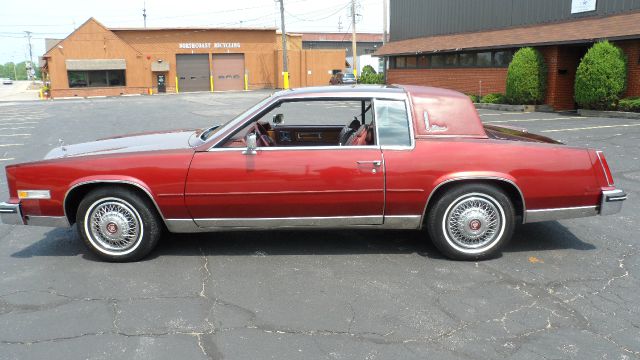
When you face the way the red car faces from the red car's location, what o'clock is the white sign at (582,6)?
The white sign is roughly at 4 o'clock from the red car.

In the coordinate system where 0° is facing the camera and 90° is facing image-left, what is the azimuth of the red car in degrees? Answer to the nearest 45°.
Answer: approximately 90°

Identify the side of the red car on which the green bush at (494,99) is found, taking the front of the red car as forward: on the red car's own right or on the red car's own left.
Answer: on the red car's own right

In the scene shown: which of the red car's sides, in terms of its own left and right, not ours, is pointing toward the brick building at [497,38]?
right

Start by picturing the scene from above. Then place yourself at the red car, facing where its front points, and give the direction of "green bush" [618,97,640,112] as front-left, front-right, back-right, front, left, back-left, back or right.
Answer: back-right

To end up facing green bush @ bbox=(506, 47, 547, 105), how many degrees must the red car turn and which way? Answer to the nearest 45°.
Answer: approximately 135° to its right

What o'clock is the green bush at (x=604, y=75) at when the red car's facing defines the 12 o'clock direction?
The green bush is roughly at 4 o'clock from the red car.
